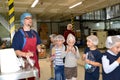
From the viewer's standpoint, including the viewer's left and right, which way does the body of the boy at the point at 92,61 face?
facing the viewer and to the left of the viewer

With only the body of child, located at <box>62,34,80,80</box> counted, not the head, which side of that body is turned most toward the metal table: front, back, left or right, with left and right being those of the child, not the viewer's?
front

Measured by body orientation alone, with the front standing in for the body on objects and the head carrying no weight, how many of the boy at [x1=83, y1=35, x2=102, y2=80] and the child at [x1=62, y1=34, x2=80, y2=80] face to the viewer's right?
0

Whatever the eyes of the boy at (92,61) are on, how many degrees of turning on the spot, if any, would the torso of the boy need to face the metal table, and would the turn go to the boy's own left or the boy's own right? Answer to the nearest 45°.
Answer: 0° — they already face it

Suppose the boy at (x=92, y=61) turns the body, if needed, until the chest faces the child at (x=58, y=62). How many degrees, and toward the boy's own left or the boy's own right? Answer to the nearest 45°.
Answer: approximately 90° to the boy's own right

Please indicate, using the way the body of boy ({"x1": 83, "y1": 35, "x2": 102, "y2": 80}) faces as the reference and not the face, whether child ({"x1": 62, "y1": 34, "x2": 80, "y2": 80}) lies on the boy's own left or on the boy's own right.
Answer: on the boy's own right

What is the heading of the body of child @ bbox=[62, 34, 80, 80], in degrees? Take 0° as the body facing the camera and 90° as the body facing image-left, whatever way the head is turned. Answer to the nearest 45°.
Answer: approximately 0°
